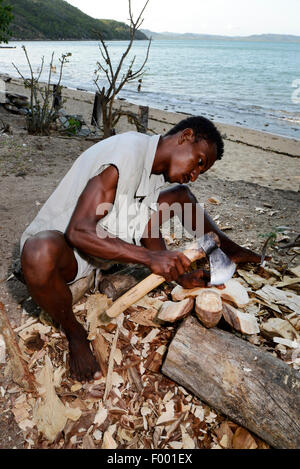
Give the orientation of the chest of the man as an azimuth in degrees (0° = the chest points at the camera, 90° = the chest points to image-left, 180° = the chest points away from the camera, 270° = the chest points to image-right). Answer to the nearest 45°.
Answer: approximately 315°

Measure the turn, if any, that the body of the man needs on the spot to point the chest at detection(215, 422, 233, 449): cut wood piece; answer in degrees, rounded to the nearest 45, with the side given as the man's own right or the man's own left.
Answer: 0° — they already face it

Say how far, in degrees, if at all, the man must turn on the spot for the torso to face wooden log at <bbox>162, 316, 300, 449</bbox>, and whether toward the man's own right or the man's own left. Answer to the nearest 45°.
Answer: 0° — they already face it
